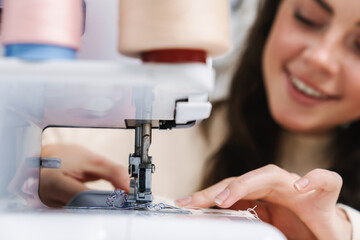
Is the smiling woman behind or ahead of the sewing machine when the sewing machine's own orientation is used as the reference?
ahead

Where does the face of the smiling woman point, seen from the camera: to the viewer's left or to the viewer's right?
to the viewer's left

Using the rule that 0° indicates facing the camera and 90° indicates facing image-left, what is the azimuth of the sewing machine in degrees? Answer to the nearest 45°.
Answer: approximately 180°
